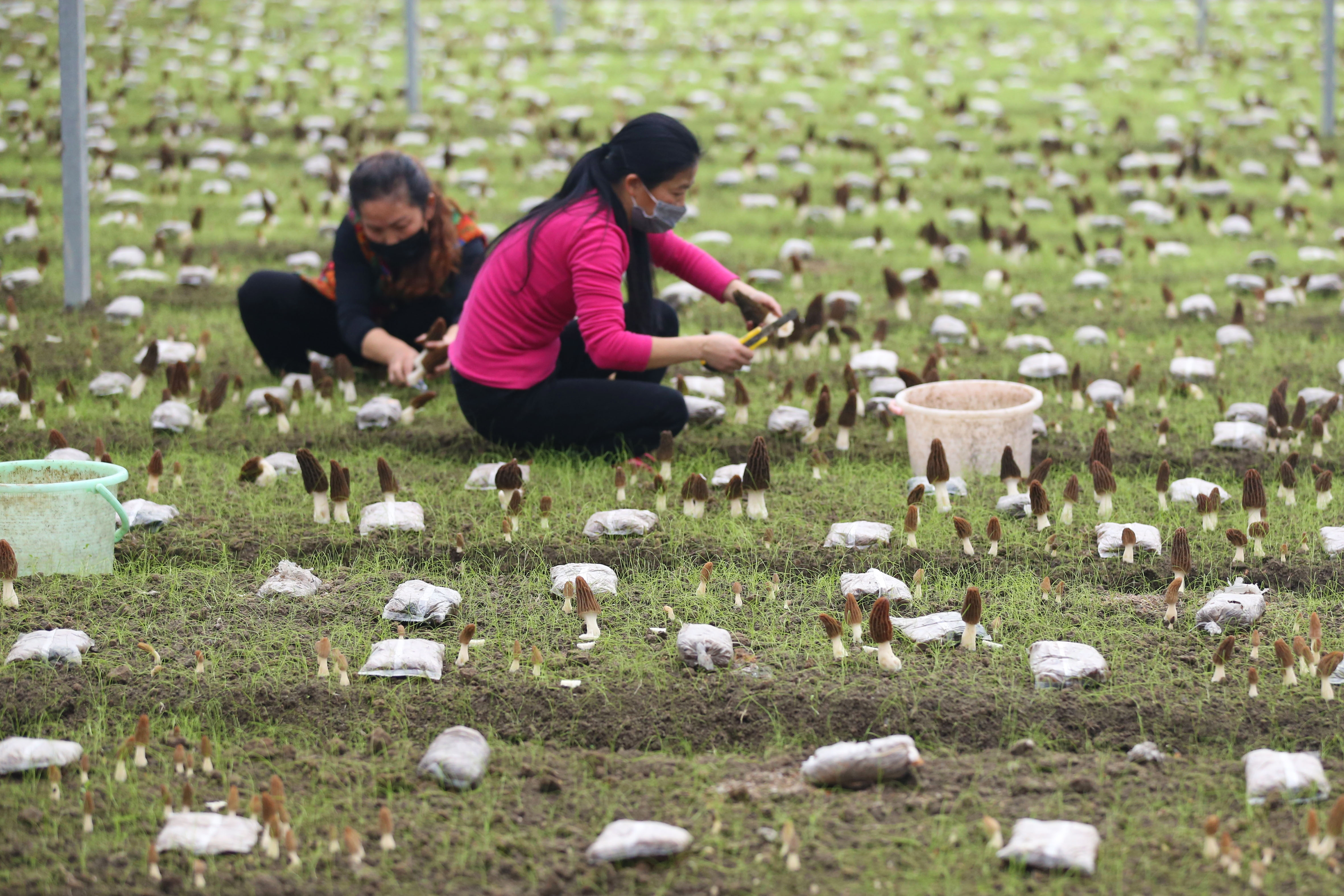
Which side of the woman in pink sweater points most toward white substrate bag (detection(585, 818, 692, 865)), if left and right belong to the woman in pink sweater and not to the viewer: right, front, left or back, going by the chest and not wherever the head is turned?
right

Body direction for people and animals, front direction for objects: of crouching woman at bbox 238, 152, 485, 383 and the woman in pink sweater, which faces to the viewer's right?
the woman in pink sweater

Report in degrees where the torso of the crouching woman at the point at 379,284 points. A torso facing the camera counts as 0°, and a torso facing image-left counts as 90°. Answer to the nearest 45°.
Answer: approximately 0°

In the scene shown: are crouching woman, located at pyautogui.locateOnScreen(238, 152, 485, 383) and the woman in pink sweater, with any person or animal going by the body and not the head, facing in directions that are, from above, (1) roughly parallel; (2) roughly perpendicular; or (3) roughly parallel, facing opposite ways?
roughly perpendicular

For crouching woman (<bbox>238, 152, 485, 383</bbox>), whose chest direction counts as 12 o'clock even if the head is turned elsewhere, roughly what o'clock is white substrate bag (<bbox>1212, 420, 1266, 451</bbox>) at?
The white substrate bag is roughly at 10 o'clock from the crouching woman.

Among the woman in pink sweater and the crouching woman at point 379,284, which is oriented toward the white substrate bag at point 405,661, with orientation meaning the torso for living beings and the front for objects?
the crouching woman

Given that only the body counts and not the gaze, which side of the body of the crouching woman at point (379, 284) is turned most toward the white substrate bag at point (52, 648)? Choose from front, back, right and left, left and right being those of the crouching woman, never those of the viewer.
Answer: front

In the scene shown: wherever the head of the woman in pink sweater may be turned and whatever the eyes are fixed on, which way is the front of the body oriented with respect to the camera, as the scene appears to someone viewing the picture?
to the viewer's right

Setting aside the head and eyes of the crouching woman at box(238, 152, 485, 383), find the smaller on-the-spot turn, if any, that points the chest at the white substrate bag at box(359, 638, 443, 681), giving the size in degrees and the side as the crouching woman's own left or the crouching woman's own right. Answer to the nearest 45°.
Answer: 0° — they already face it

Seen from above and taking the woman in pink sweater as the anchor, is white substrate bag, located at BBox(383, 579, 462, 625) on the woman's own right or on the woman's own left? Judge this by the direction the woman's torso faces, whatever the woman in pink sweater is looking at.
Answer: on the woman's own right

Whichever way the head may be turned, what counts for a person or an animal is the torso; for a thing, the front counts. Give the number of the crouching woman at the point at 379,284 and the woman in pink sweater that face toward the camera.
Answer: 1

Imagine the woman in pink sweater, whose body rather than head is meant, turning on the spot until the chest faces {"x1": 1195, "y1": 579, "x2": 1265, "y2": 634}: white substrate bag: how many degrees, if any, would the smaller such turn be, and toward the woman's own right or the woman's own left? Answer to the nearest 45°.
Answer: approximately 45° to the woman's own right

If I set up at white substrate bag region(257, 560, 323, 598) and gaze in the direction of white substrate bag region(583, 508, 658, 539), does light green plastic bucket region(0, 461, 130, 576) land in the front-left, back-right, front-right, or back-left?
back-left
